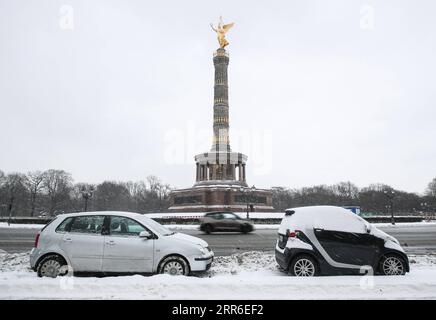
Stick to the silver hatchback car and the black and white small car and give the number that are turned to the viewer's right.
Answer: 2

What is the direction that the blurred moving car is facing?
to the viewer's right

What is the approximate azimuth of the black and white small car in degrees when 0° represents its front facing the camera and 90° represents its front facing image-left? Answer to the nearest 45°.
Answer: approximately 270°

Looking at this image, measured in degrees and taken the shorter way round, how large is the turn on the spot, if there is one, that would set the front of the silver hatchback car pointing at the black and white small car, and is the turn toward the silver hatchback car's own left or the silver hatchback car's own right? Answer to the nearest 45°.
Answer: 0° — it already faces it

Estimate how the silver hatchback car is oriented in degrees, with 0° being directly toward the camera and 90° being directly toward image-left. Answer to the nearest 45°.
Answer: approximately 270°

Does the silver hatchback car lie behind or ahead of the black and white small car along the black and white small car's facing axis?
behind

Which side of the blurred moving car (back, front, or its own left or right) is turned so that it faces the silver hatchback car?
right

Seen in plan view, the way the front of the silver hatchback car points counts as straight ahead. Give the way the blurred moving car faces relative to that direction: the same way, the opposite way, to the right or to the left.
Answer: the same way

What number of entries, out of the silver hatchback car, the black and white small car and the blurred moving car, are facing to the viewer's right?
3

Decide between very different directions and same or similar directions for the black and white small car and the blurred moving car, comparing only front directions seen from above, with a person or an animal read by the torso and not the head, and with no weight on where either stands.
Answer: same or similar directions

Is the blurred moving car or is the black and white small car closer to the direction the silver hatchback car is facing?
the black and white small car

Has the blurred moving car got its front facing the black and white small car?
no
